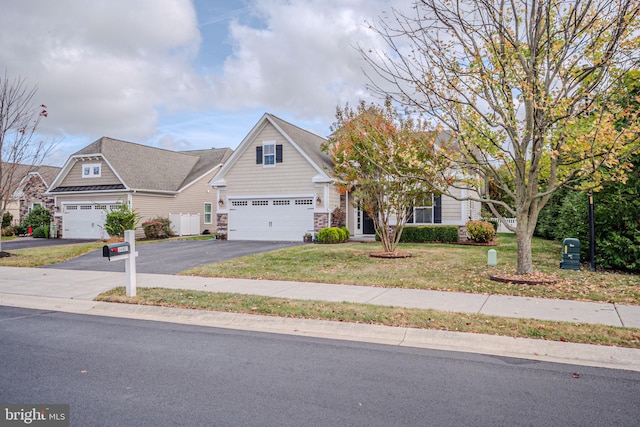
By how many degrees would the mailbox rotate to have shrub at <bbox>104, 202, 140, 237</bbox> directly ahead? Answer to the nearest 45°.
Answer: approximately 135° to its right

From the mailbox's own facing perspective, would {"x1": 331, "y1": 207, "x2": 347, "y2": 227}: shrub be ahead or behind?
behind

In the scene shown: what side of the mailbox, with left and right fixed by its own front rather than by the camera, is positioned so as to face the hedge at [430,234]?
back

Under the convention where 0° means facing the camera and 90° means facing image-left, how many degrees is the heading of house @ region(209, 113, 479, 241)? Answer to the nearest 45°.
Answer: approximately 0°

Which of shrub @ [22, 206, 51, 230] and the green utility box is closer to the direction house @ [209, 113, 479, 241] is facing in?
the green utility box

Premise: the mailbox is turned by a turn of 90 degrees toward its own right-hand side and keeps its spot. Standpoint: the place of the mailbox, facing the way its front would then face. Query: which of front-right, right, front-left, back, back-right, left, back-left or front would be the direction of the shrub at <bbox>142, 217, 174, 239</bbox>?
front-right

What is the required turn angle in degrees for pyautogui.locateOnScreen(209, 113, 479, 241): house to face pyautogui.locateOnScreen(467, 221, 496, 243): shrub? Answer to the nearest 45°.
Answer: approximately 90° to its left

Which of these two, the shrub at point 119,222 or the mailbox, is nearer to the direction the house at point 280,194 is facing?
the mailbox

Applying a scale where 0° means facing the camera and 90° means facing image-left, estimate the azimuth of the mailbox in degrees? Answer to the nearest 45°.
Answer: approximately 45°

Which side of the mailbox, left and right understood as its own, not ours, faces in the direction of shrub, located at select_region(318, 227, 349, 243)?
back
